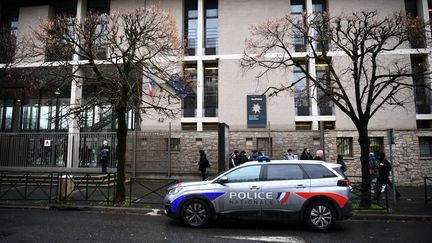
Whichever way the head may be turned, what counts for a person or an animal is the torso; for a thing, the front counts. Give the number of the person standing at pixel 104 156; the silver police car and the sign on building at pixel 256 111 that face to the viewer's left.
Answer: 1

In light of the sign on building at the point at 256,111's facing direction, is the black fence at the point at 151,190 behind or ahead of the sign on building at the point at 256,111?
ahead

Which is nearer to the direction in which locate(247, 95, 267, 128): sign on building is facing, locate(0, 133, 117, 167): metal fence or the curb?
the curb

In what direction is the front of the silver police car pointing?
to the viewer's left

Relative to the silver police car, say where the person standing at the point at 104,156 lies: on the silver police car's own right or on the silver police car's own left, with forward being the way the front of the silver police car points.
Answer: on the silver police car's own right

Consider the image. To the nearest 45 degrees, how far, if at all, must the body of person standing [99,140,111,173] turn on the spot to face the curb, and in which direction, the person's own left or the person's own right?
approximately 45° to the person's own left

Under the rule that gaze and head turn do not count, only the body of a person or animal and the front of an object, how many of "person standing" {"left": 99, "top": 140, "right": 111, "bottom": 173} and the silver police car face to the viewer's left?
1

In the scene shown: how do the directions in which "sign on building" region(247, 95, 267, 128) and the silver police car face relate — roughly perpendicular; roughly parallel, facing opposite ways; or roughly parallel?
roughly perpendicular

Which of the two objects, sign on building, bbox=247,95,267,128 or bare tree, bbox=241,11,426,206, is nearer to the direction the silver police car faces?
the sign on building

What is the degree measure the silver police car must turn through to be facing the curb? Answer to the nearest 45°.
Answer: approximately 135° to its right

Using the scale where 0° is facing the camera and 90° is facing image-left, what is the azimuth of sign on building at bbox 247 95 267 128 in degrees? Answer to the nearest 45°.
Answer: approximately 0°

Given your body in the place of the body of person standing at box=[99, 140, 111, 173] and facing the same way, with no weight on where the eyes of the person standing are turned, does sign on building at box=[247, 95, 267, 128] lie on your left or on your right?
on your left
